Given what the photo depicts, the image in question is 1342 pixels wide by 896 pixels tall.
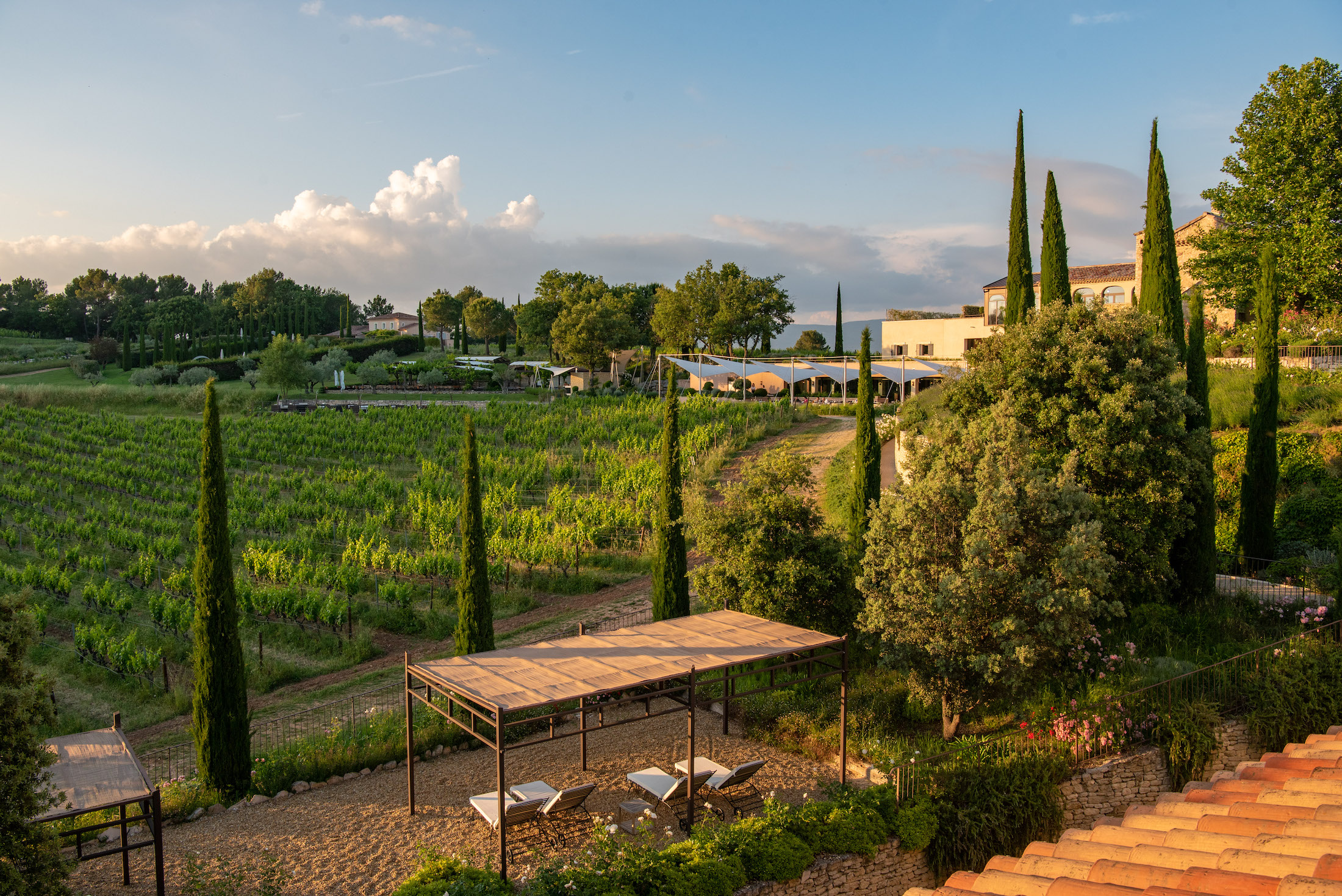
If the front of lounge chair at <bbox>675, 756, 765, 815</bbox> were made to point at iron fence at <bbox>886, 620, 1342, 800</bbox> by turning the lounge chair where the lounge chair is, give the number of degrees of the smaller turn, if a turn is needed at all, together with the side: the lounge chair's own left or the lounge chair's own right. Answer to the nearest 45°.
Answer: approximately 135° to the lounge chair's own right

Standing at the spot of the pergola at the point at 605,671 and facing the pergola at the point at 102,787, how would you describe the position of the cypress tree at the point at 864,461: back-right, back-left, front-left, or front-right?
back-right
